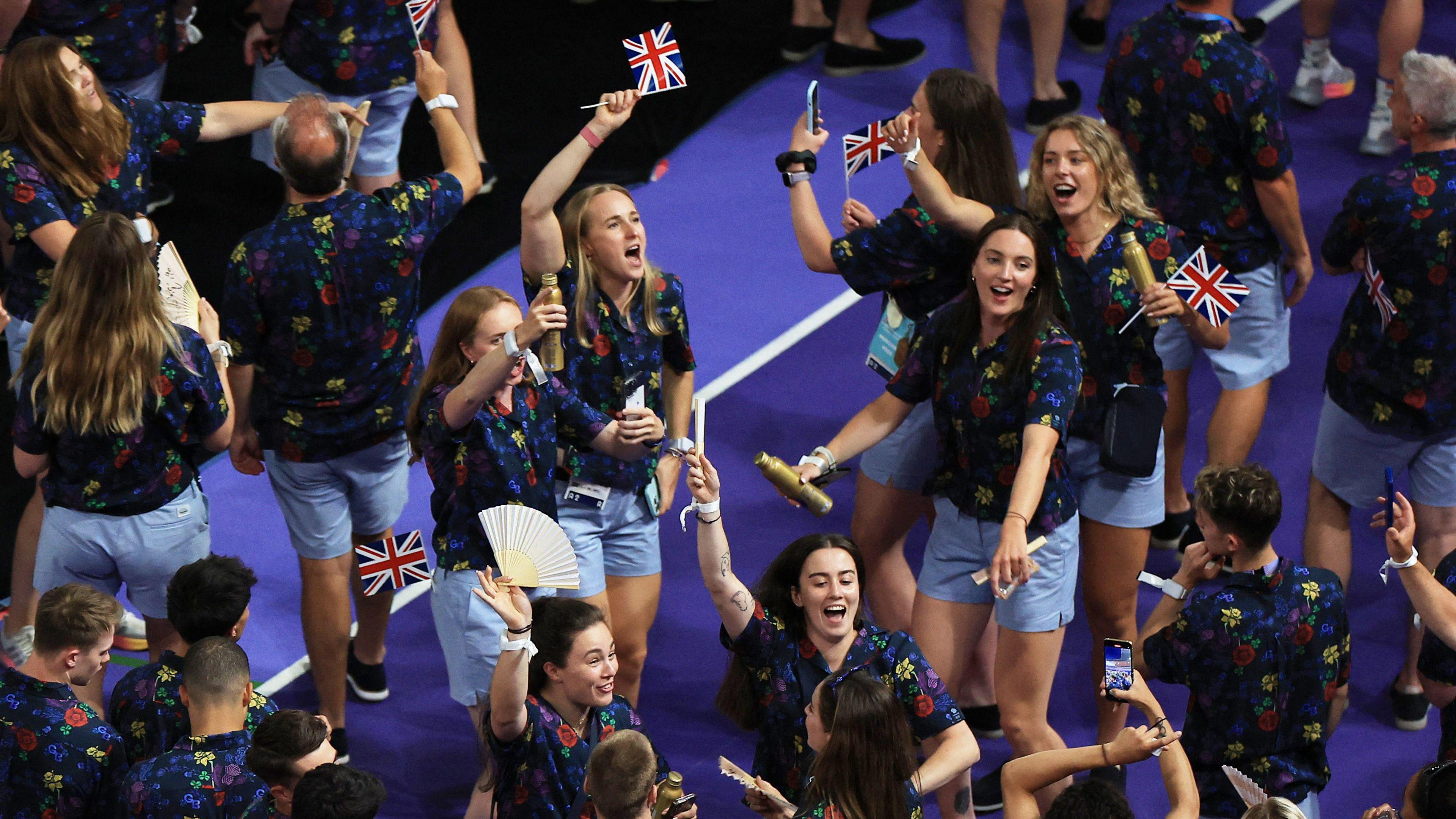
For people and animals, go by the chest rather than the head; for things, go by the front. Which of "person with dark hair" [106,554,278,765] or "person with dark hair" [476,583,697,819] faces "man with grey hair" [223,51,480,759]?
"person with dark hair" [106,554,278,765]

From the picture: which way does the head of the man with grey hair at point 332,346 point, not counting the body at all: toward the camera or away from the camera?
away from the camera

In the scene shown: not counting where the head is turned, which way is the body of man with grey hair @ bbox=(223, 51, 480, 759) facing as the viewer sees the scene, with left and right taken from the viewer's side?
facing away from the viewer

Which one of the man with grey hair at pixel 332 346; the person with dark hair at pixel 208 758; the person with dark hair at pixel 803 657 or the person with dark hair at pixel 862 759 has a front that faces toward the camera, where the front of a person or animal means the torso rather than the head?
the person with dark hair at pixel 803 657

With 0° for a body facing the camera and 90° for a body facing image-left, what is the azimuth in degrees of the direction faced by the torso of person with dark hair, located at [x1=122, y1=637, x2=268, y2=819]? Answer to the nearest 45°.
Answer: approximately 180°

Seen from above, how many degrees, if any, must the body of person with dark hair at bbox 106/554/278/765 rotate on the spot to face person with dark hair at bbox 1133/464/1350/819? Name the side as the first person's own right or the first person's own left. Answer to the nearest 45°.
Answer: approximately 90° to the first person's own right

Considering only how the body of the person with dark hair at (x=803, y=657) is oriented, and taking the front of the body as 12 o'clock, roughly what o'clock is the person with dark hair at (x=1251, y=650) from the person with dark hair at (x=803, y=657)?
the person with dark hair at (x=1251, y=650) is roughly at 9 o'clock from the person with dark hair at (x=803, y=657).

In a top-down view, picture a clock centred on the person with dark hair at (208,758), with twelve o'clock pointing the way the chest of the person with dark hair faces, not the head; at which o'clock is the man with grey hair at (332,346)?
The man with grey hair is roughly at 1 o'clock from the person with dark hair.

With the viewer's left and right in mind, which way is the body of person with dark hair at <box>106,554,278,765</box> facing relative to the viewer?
facing away from the viewer and to the right of the viewer

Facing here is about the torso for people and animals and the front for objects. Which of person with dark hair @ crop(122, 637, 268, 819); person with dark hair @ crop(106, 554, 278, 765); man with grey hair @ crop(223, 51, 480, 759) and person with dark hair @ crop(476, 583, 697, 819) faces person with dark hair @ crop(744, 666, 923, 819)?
person with dark hair @ crop(476, 583, 697, 819)
